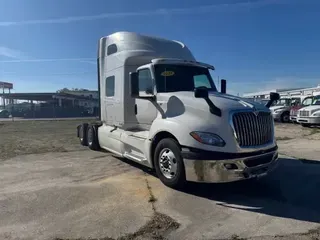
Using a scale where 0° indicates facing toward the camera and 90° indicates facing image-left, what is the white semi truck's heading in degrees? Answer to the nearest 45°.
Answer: approximately 315°

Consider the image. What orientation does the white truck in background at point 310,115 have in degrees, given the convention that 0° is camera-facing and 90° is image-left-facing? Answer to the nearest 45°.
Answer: approximately 45°
